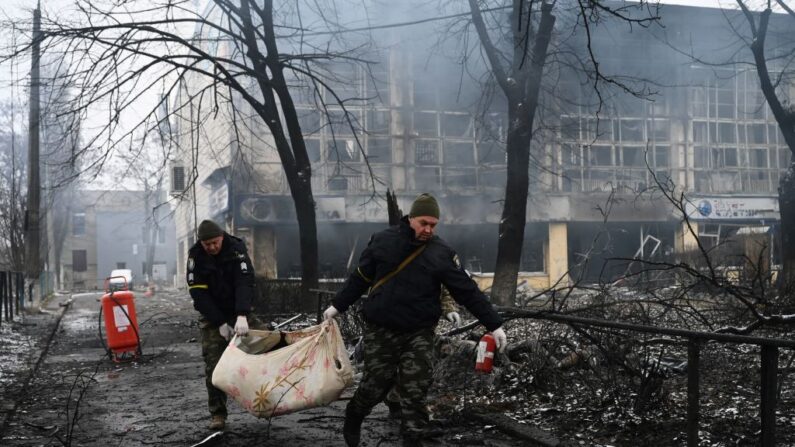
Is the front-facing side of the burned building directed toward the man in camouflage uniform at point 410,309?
yes

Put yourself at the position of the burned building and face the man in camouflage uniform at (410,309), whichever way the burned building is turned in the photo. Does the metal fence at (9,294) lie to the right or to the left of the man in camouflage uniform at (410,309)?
right

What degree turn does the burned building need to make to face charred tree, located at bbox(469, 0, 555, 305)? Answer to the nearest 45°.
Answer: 0° — it already faces it

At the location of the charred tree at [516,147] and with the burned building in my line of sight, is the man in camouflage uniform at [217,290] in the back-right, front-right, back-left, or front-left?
back-left

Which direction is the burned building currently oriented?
toward the camera

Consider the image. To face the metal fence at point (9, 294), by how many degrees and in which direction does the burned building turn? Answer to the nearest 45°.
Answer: approximately 45° to its right

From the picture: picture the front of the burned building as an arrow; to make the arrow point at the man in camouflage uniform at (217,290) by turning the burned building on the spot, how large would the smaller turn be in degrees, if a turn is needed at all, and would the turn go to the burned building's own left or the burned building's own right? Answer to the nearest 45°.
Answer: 0° — it already faces them

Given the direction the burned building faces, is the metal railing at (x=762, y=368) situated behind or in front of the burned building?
in front
